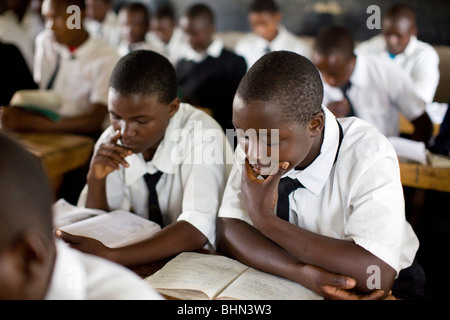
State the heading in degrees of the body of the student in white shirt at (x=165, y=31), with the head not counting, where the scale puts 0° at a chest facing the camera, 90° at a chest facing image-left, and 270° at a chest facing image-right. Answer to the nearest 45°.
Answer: approximately 45°

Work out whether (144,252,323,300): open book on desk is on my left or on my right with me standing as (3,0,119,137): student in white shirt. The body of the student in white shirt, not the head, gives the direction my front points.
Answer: on my left

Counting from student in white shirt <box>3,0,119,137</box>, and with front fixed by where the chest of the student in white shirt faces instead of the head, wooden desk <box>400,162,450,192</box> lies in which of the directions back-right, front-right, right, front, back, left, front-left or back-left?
left

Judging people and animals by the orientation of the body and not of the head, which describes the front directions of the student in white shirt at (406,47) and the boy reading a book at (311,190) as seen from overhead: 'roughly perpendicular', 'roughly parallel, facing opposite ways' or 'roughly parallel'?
roughly parallel

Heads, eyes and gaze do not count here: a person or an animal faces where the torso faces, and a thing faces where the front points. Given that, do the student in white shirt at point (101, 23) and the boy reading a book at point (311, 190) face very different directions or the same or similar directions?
same or similar directions

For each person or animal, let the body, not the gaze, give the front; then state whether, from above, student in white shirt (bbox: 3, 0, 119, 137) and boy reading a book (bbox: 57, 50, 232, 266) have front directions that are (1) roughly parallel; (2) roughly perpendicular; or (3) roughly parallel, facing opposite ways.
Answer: roughly parallel

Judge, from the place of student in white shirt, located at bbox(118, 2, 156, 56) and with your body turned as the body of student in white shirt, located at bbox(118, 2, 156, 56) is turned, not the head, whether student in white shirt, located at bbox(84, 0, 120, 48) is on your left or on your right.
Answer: on your right

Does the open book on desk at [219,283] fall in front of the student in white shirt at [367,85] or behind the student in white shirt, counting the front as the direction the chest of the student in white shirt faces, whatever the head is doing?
in front

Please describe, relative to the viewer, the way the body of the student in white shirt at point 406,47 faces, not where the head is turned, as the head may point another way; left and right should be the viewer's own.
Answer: facing the viewer and to the left of the viewer
